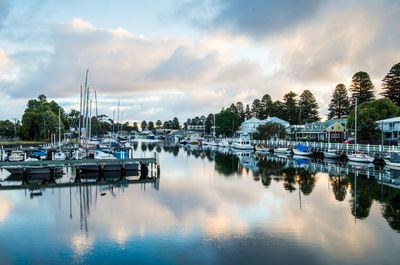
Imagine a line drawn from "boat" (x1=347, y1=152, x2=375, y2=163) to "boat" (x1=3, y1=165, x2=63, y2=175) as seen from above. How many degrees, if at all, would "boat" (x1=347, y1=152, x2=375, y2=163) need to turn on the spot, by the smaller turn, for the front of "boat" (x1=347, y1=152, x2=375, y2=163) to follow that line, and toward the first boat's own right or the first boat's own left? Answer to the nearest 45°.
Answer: approximately 45° to the first boat's own left

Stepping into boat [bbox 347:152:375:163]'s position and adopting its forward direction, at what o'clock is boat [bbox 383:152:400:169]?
boat [bbox 383:152:400:169] is roughly at 8 o'clock from boat [bbox 347:152:375:163].

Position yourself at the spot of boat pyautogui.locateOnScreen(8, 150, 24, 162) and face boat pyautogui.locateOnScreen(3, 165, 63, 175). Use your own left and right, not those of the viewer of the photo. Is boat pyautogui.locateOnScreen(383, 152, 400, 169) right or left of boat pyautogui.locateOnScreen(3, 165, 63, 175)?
left

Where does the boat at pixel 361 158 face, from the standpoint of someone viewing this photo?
facing to the left of the viewer

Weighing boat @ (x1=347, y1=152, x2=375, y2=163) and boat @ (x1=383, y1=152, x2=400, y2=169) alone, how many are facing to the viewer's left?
2

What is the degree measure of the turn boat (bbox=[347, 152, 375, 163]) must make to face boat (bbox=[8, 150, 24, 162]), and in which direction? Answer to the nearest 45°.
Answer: approximately 45° to its left

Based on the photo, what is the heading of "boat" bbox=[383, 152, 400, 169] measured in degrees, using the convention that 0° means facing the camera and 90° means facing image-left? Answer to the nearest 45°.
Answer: approximately 90°
